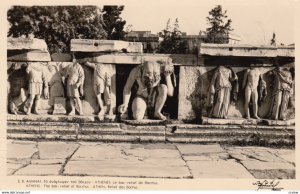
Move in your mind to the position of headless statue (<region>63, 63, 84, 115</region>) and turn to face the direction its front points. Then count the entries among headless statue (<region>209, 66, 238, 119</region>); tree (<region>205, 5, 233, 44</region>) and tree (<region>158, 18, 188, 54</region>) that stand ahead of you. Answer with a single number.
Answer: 0

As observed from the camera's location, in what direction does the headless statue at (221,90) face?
facing the viewer

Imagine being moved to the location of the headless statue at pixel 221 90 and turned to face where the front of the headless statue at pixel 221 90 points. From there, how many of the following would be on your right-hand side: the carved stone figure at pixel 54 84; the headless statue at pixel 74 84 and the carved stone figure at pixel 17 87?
3

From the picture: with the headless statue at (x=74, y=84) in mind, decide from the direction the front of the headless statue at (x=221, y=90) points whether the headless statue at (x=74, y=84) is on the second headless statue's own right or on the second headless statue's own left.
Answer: on the second headless statue's own right

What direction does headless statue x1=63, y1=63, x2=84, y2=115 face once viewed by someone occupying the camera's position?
facing the viewer and to the left of the viewer

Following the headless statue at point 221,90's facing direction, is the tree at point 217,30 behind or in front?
behind
